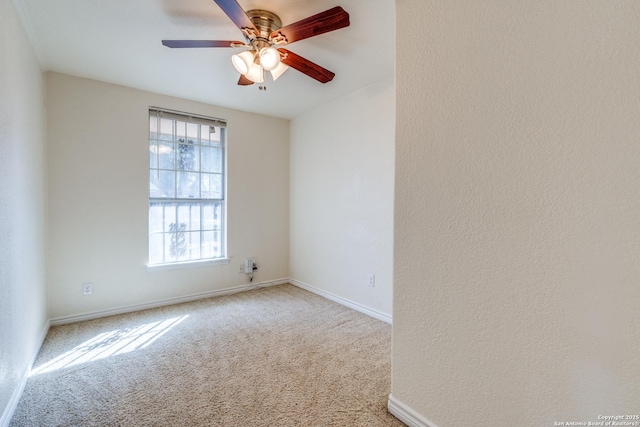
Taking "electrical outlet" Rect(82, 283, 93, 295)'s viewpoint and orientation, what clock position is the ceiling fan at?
The ceiling fan is roughly at 11 o'clock from the electrical outlet.

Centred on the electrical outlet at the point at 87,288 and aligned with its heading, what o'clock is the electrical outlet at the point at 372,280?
the electrical outlet at the point at 372,280 is roughly at 10 o'clock from the electrical outlet at the point at 87,288.

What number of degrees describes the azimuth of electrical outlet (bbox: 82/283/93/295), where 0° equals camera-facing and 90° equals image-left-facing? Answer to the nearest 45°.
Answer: approximately 0°

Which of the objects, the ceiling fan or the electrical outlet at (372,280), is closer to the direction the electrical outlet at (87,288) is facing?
the ceiling fan

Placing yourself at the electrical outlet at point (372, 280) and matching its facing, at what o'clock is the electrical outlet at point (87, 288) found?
the electrical outlet at point (87, 288) is roughly at 1 o'clock from the electrical outlet at point (372, 280).

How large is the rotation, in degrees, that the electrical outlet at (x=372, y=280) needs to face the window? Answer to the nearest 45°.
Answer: approximately 45° to its right

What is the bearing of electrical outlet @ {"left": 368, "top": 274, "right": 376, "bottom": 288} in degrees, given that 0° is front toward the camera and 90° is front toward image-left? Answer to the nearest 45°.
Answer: approximately 45°

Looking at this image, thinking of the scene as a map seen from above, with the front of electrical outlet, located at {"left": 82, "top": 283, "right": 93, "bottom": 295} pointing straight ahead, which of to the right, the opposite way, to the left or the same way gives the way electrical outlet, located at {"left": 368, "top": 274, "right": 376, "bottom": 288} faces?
to the right
